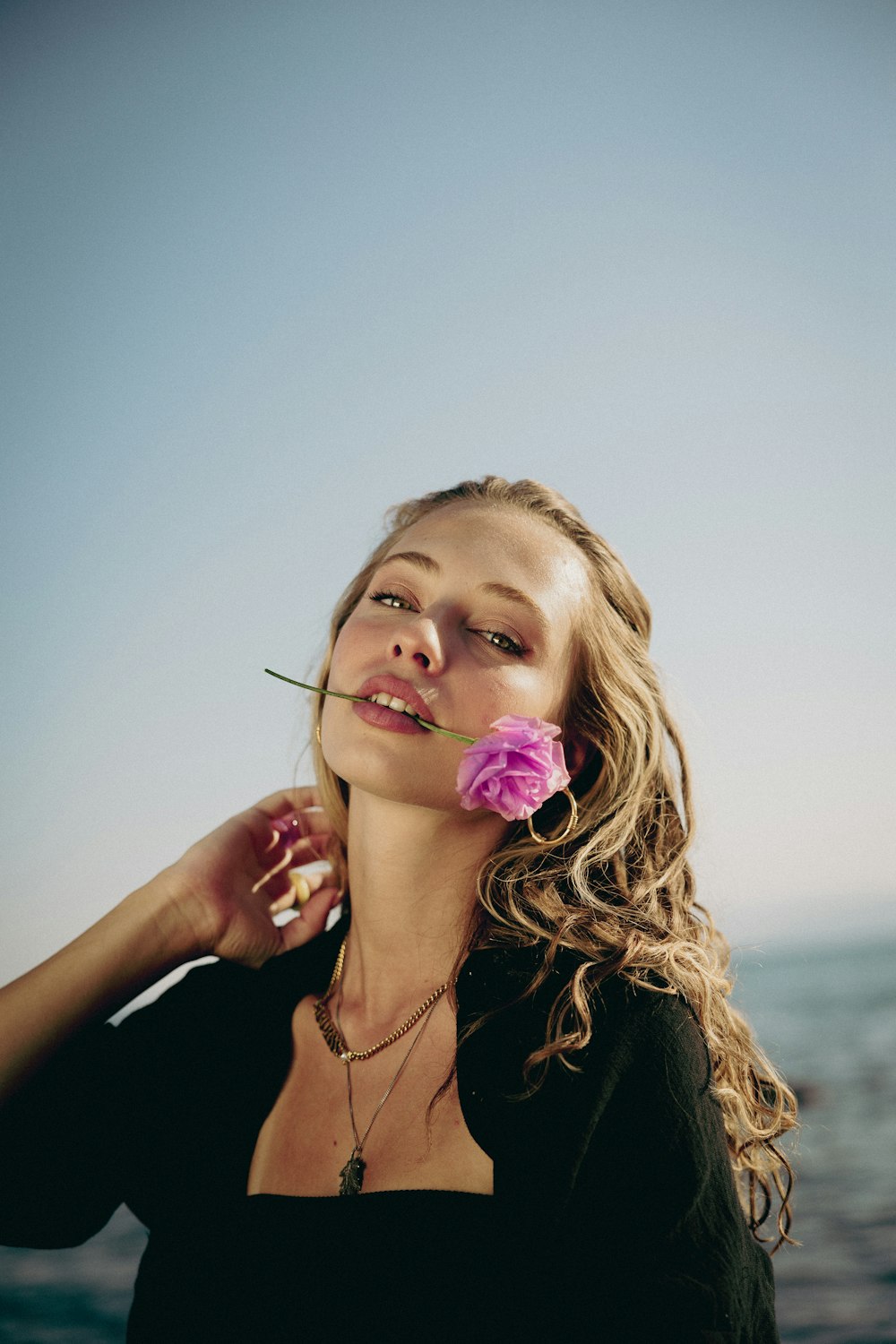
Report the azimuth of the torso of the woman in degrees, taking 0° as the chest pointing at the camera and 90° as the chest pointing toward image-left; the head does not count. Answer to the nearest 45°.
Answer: approximately 45°
